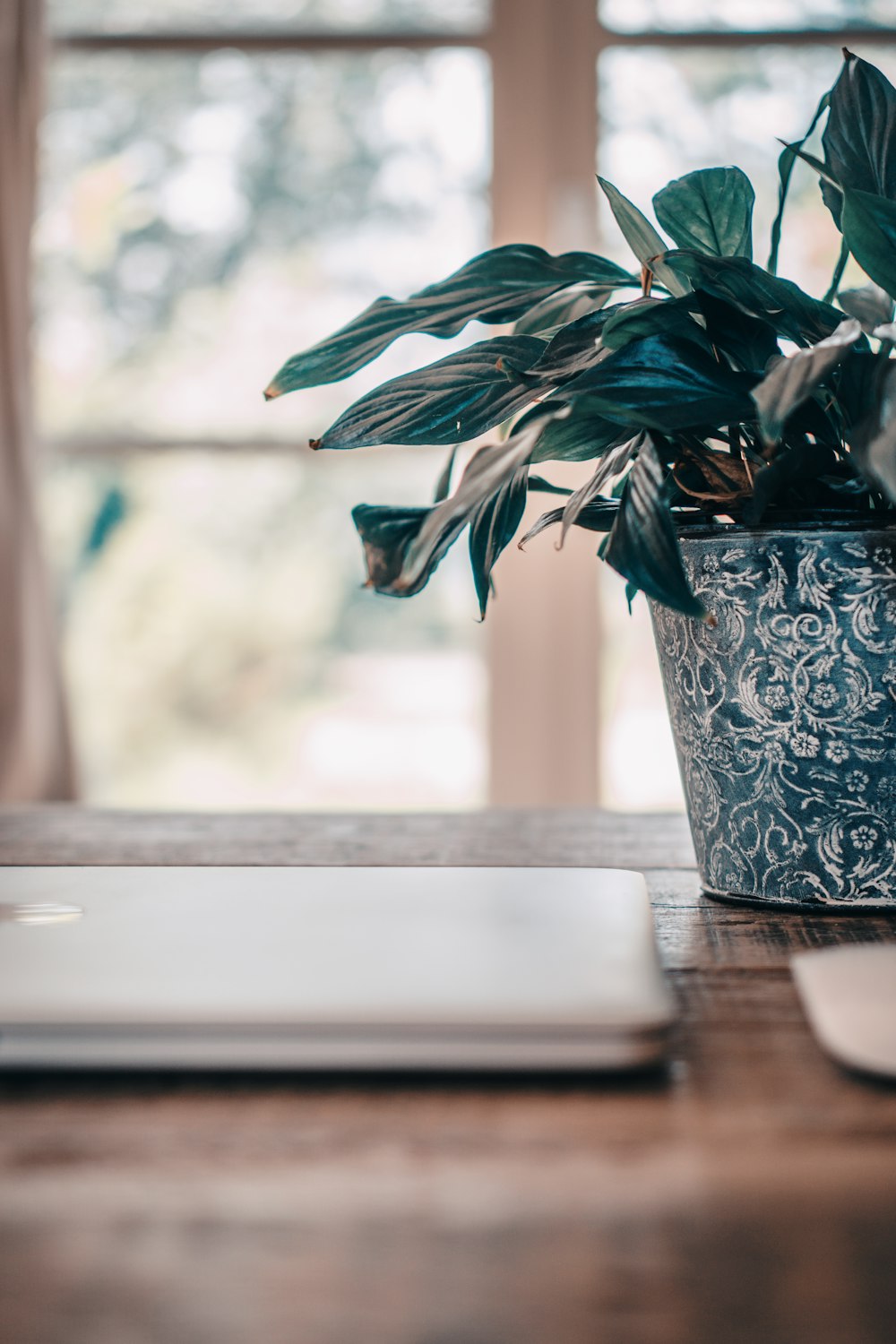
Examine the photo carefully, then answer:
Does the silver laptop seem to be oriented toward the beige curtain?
no

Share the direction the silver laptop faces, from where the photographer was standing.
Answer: facing the viewer

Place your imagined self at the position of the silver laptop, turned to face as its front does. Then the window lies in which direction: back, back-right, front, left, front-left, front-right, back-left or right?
back
